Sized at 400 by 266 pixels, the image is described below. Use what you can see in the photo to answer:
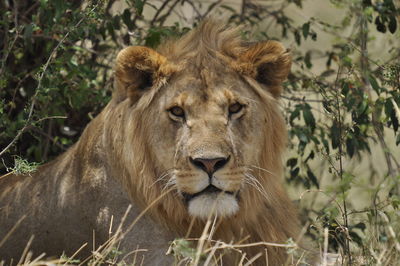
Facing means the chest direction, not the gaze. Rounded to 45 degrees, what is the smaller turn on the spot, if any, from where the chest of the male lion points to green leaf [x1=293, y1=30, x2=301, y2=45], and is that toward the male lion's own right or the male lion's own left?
approximately 90° to the male lion's own left

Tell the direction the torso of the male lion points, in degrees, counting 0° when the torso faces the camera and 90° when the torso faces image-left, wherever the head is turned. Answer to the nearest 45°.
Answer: approximately 315°

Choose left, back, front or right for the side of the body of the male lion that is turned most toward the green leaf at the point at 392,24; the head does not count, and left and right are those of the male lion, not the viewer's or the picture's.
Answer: left

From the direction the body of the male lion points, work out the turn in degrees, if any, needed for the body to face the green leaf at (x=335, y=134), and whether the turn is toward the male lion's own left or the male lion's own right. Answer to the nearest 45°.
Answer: approximately 90° to the male lion's own left

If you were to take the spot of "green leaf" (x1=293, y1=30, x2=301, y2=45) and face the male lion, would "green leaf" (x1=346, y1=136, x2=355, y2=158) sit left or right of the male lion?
left

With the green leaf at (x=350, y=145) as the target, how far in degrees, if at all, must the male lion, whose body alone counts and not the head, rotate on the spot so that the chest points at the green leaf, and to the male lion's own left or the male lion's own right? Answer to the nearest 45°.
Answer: approximately 90° to the male lion's own left
